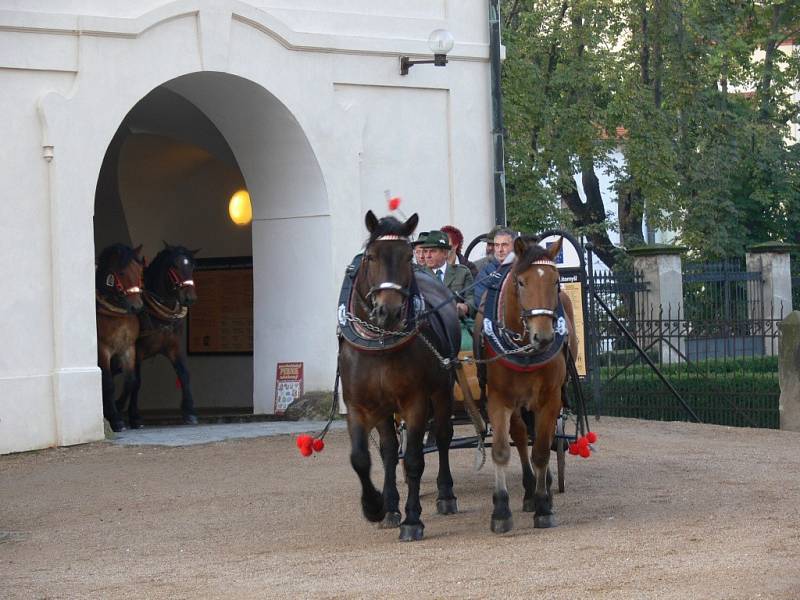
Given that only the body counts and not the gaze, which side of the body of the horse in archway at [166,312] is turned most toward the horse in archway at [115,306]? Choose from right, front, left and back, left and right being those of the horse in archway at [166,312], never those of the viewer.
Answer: right

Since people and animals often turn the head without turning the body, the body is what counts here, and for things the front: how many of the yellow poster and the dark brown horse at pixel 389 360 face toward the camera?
2

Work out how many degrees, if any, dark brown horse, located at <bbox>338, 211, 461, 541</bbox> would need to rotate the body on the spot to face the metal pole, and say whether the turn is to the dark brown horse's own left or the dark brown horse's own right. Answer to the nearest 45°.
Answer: approximately 180°

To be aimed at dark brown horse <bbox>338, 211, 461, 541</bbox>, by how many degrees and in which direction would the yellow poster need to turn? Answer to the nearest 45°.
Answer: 0° — it already faces it

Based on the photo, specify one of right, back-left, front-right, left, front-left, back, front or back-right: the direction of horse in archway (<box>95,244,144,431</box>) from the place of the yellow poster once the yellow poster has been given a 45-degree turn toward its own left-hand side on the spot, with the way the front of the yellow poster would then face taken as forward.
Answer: back-right

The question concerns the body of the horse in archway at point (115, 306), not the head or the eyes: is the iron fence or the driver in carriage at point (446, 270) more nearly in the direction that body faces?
the driver in carriage

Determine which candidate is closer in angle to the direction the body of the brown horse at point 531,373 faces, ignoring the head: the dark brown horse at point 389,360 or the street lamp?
the dark brown horse

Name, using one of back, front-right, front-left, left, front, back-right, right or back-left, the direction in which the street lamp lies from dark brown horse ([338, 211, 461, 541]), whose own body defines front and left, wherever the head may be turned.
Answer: back

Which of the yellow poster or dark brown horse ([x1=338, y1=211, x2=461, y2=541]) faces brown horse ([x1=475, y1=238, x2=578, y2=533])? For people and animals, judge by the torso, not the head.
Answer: the yellow poster
